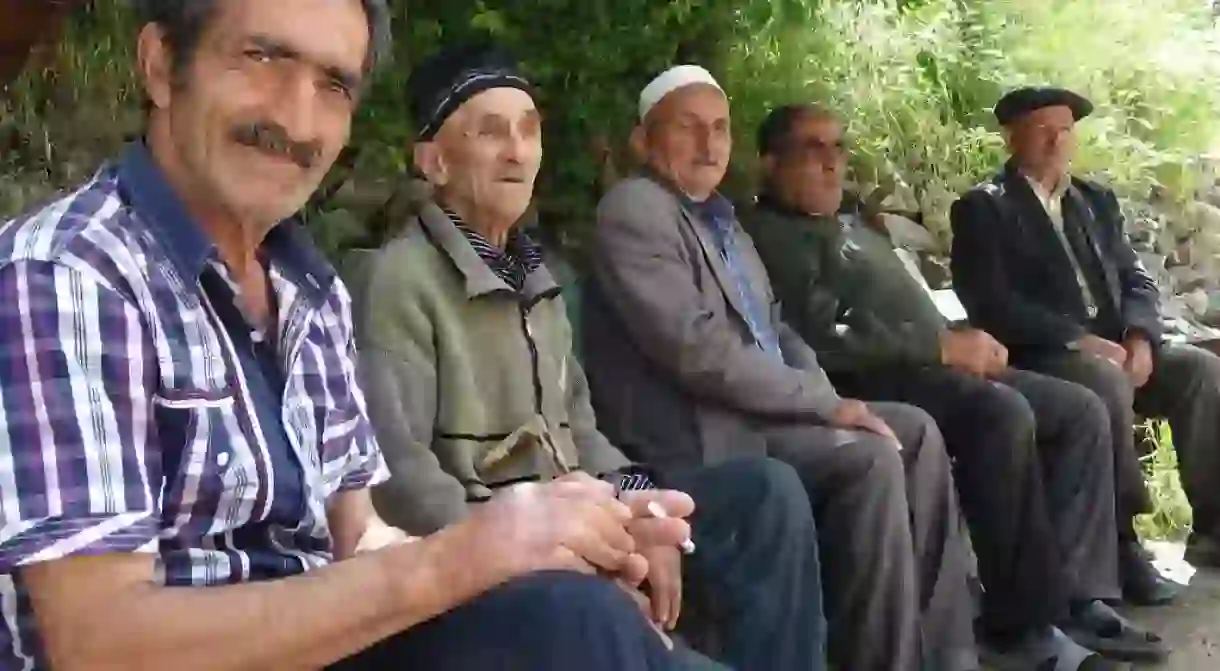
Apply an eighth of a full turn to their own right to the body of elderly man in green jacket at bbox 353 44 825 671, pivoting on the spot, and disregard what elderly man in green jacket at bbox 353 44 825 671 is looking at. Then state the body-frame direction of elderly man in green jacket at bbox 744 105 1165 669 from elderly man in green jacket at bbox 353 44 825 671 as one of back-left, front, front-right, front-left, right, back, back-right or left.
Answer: back-left

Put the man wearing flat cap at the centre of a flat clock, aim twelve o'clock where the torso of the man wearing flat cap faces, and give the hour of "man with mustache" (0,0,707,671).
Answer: The man with mustache is roughly at 2 o'clock from the man wearing flat cap.

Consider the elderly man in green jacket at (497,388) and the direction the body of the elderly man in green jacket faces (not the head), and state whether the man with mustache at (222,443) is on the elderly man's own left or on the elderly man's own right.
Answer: on the elderly man's own right

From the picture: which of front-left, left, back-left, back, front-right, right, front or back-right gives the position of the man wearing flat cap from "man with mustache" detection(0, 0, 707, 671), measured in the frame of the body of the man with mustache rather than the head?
left

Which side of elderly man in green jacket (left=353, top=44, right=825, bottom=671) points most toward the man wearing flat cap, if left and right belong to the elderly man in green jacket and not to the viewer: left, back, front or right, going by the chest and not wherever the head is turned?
left

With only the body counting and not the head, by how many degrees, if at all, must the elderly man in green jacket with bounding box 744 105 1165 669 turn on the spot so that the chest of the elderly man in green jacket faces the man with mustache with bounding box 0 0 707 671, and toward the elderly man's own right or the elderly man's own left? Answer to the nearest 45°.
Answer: approximately 45° to the elderly man's own right

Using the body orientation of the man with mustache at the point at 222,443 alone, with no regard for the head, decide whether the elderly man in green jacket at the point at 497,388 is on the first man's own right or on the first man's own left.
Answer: on the first man's own left

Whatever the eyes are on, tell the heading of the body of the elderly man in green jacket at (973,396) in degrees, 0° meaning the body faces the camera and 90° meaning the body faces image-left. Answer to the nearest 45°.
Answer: approximately 315°
